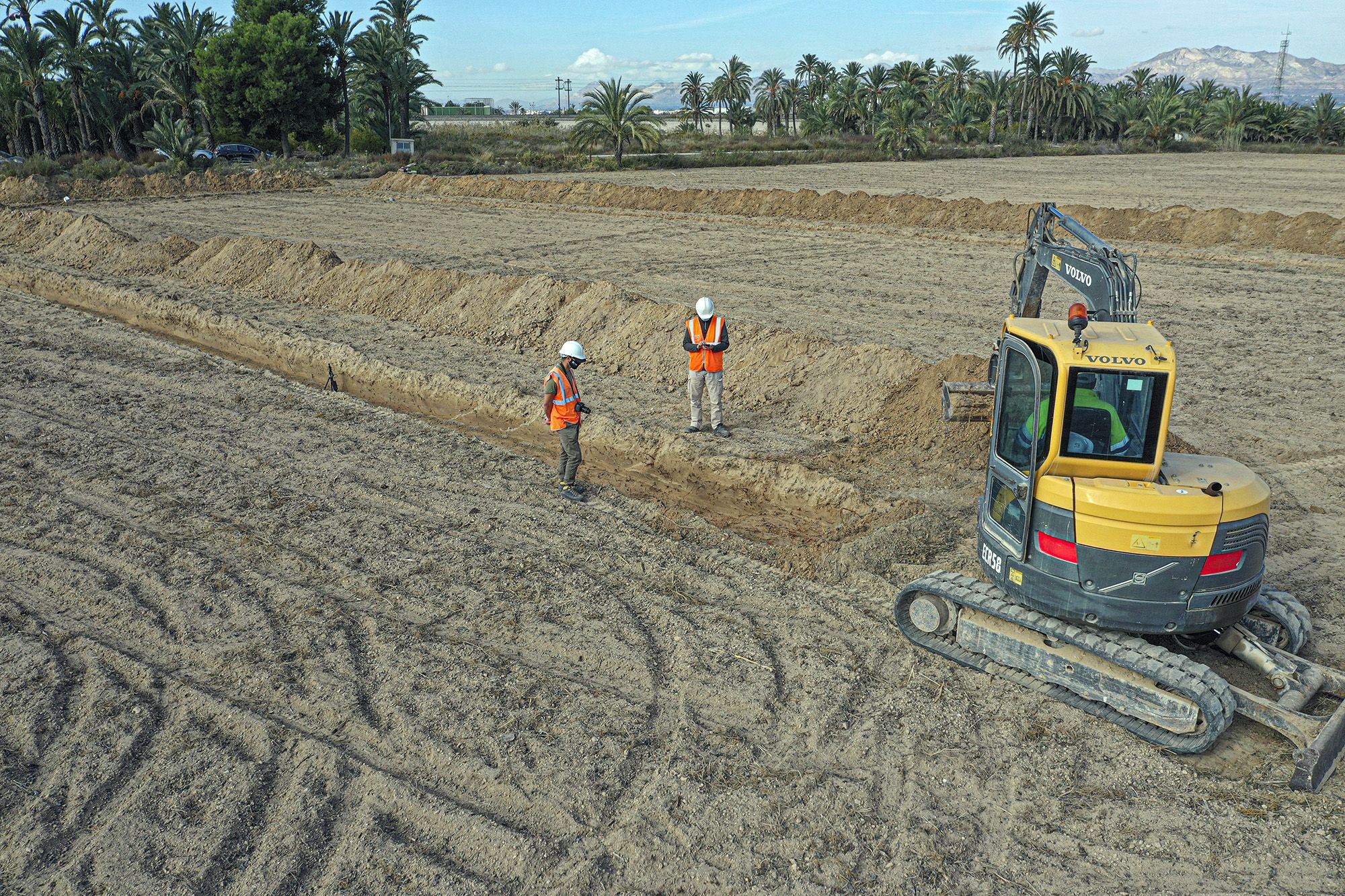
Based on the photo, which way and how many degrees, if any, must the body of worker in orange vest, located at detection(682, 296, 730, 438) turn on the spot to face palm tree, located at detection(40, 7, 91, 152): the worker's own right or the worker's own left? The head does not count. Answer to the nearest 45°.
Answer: approximately 135° to the worker's own right

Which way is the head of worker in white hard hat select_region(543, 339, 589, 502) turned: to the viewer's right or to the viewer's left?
to the viewer's right

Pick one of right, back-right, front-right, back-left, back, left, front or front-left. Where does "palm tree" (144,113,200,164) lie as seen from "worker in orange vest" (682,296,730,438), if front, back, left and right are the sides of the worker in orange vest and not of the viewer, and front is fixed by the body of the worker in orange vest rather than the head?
back-right

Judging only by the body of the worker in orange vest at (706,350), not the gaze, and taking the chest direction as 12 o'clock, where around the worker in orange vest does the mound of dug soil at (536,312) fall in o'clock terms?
The mound of dug soil is roughly at 5 o'clock from the worker in orange vest.

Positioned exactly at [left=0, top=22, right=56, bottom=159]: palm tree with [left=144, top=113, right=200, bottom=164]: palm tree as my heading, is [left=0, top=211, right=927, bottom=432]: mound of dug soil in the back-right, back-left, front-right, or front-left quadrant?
front-right

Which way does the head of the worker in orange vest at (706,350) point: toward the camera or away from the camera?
toward the camera

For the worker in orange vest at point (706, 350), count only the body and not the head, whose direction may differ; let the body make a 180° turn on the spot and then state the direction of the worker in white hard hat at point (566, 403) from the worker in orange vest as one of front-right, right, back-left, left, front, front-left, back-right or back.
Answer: back-left

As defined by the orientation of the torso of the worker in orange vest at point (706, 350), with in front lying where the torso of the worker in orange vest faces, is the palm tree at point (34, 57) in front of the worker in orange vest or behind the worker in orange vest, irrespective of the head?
behind

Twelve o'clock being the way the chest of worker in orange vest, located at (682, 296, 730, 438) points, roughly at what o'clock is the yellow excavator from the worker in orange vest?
The yellow excavator is roughly at 11 o'clock from the worker in orange vest.

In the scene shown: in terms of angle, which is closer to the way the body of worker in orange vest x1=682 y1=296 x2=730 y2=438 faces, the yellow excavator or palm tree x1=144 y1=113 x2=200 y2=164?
the yellow excavator

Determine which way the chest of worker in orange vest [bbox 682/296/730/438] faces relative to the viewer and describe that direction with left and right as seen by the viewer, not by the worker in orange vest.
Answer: facing the viewer
